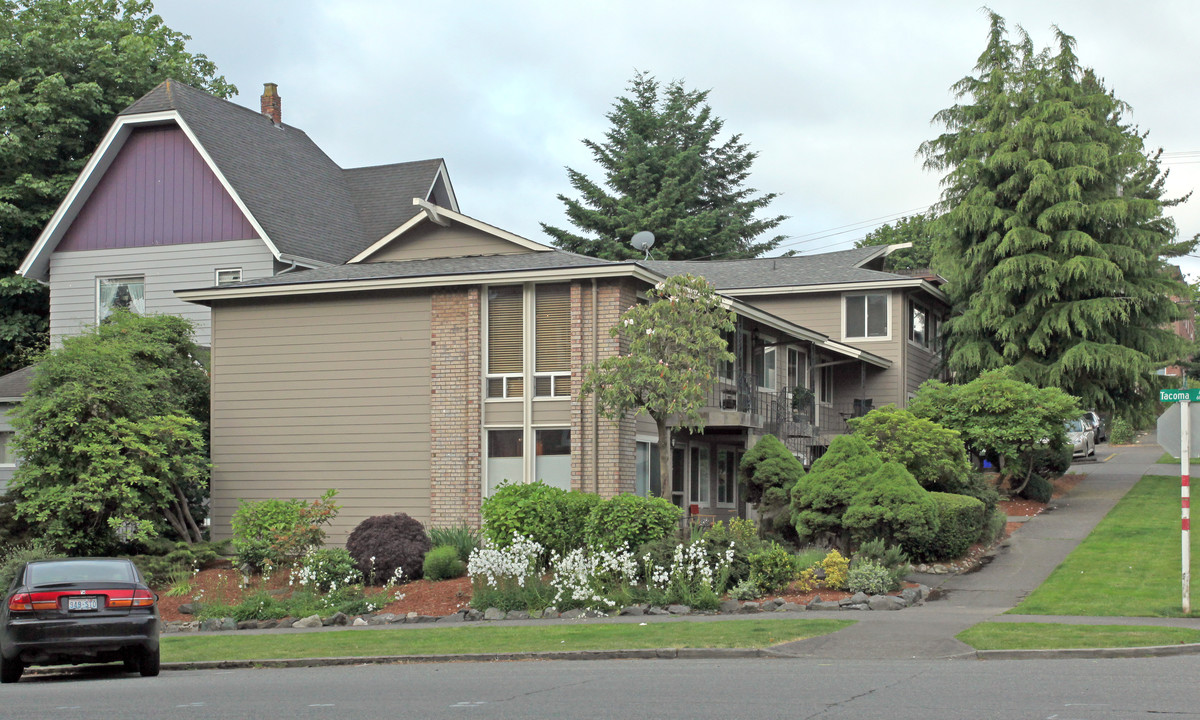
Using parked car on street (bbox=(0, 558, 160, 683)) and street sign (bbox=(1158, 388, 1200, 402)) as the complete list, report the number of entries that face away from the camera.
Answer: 1

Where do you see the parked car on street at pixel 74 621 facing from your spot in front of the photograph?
facing away from the viewer

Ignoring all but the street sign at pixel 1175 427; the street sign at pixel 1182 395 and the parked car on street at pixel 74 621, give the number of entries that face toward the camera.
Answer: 1

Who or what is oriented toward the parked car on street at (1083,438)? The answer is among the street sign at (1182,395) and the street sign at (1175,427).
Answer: the street sign at (1175,427)

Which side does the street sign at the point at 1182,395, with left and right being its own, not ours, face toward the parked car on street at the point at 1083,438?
back

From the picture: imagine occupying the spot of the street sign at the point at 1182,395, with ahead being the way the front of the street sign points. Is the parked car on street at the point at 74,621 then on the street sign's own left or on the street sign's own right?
on the street sign's own right

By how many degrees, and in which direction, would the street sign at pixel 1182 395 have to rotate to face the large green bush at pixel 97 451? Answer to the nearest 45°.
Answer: approximately 90° to its right

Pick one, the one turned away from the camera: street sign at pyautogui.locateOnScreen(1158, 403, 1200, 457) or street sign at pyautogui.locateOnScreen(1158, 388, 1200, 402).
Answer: street sign at pyautogui.locateOnScreen(1158, 403, 1200, 457)

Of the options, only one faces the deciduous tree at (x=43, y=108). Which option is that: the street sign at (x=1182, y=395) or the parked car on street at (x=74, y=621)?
the parked car on street

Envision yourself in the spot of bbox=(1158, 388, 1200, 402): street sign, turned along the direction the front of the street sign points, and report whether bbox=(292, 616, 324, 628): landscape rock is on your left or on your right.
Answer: on your right

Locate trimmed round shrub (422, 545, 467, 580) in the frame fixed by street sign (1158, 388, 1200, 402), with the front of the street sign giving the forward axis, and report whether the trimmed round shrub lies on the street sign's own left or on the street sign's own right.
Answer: on the street sign's own right
